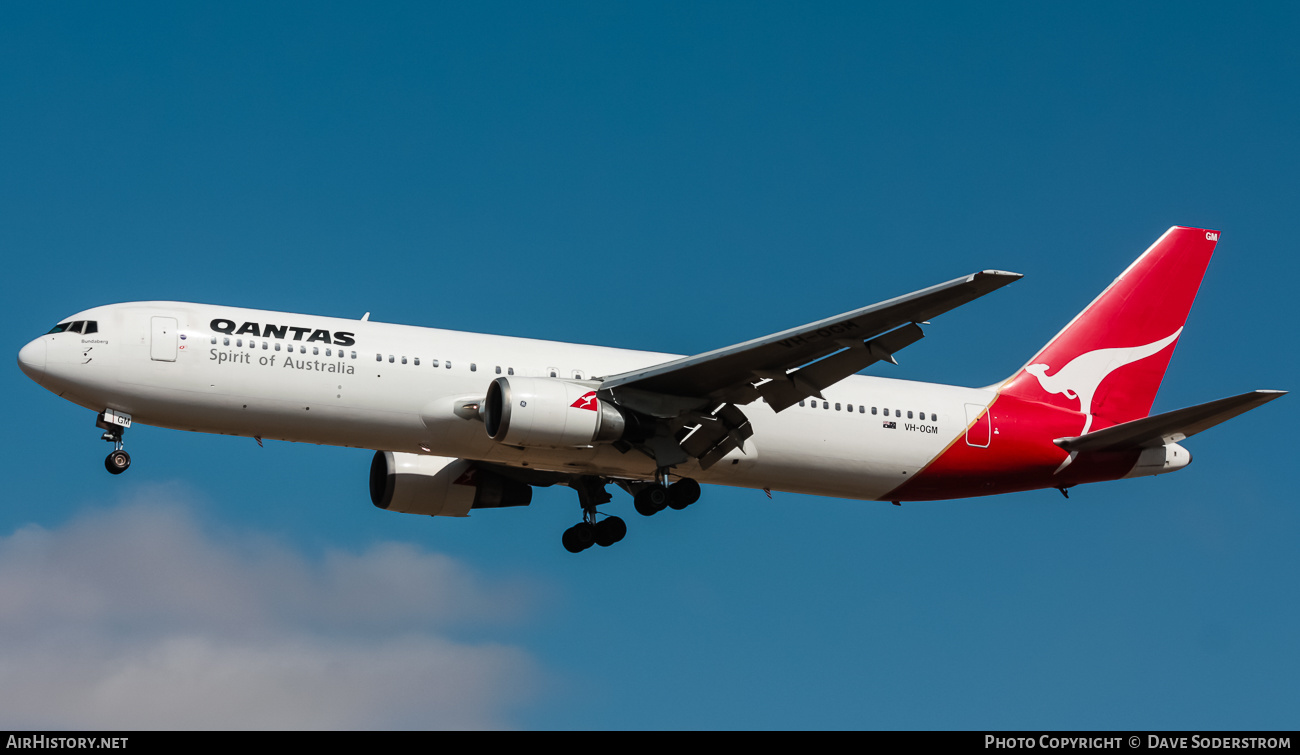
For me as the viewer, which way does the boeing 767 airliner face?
facing to the left of the viewer
